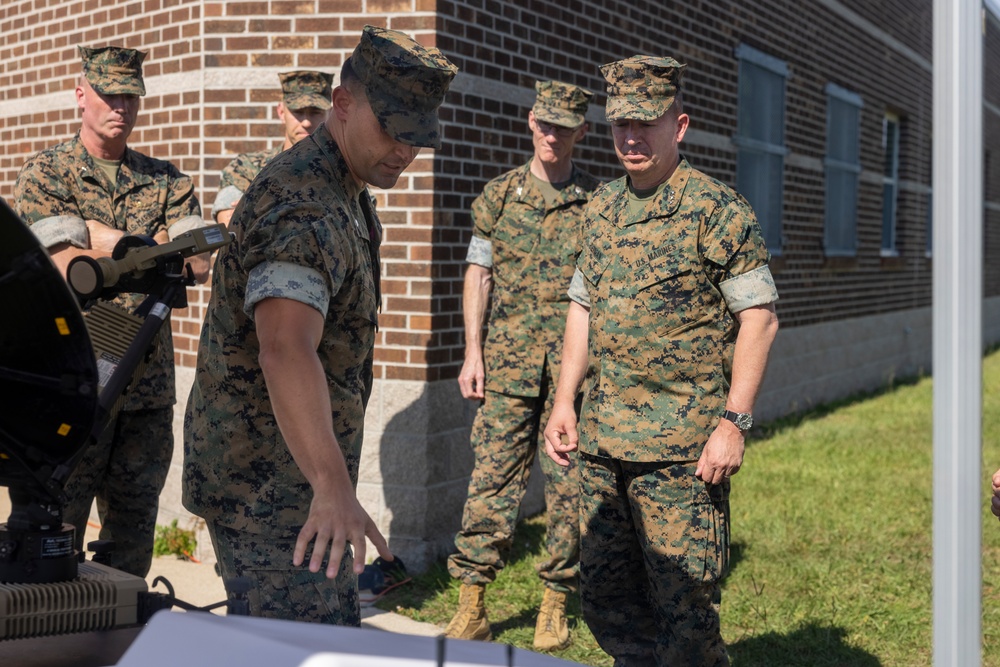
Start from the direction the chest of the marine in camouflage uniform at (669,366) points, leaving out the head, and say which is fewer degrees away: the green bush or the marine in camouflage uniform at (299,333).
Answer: the marine in camouflage uniform

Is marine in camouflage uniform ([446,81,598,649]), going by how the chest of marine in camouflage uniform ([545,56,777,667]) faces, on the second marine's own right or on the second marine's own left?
on the second marine's own right

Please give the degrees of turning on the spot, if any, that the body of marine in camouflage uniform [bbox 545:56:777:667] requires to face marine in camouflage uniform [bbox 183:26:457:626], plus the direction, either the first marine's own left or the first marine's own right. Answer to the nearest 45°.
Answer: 0° — they already face them

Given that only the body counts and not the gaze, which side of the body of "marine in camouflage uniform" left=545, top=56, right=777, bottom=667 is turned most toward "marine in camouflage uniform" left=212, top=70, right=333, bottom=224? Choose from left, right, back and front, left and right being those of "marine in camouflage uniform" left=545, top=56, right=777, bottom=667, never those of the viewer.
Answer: right

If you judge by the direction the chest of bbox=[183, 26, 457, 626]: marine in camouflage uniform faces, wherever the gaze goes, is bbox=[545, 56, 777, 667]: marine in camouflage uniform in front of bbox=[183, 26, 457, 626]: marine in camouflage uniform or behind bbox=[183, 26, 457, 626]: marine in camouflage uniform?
in front

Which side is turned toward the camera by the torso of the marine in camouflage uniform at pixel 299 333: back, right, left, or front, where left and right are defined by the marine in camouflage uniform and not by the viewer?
right

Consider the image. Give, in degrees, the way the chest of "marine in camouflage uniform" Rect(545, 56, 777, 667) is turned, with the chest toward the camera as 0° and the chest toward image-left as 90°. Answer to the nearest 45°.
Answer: approximately 45°

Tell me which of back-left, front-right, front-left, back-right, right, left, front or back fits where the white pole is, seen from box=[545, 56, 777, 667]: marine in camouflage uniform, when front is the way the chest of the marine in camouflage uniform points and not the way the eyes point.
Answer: front-left
